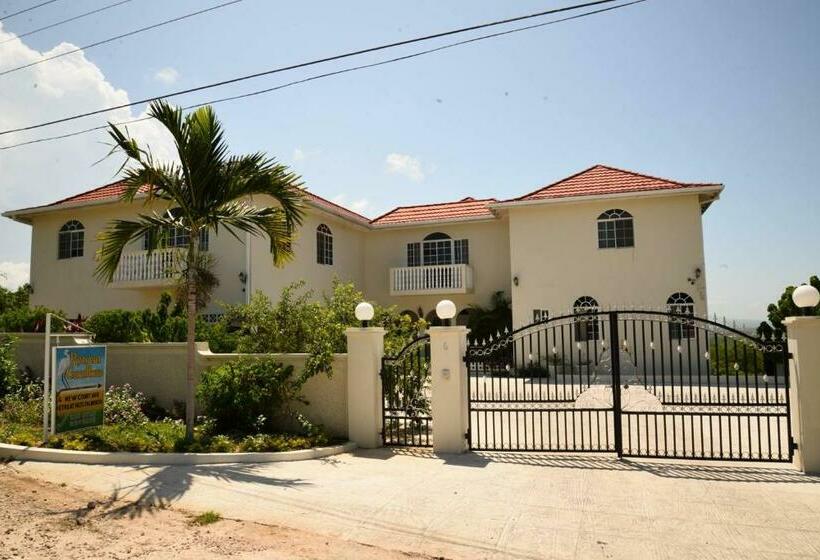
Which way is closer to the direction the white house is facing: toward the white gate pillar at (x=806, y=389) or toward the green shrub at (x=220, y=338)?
the white gate pillar

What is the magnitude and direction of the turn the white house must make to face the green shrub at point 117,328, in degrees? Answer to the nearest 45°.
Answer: approximately 45° to its right

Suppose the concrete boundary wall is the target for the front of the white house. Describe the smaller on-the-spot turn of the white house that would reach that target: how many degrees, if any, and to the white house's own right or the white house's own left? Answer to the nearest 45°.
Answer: approximately 45° to the white house's own right

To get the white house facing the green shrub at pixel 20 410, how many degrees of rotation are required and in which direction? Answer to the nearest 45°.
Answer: approximately 45° to its right

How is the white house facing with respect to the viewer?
toward the camera

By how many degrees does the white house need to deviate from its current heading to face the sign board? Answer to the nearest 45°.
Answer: approximately 45° to its right

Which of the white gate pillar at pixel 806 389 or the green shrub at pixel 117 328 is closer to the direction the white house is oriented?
the white gate pillar

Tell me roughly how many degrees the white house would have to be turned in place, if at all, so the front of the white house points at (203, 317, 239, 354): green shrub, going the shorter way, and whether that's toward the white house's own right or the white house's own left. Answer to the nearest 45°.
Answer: approximately 45° to the white house's own right

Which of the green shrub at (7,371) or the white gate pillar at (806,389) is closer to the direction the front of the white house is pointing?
the white gate pillar

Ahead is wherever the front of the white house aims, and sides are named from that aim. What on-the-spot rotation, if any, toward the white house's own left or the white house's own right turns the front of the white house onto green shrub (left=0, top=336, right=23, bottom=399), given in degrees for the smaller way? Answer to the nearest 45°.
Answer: approximately 45° to the white house's own right

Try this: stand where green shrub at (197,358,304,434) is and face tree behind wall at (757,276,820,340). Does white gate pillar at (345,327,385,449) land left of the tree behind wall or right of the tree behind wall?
right

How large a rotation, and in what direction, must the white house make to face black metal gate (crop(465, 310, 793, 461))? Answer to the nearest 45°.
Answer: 0° — it already faces it

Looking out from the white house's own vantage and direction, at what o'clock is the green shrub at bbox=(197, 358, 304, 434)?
The green shrub is roughly at 1 o'clock from the white house.

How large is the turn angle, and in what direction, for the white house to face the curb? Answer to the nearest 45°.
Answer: approximately 45° to its right

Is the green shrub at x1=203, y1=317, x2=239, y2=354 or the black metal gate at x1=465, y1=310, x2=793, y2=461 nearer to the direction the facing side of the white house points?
the black metal gate

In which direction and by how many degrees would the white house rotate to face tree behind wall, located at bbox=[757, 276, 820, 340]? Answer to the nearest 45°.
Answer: approximately 90° to its left

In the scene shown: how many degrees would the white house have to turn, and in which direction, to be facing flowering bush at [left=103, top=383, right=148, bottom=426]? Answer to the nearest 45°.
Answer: approximately 45° to its right

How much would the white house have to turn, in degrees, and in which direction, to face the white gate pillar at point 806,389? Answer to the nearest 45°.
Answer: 0° — it already faces it
